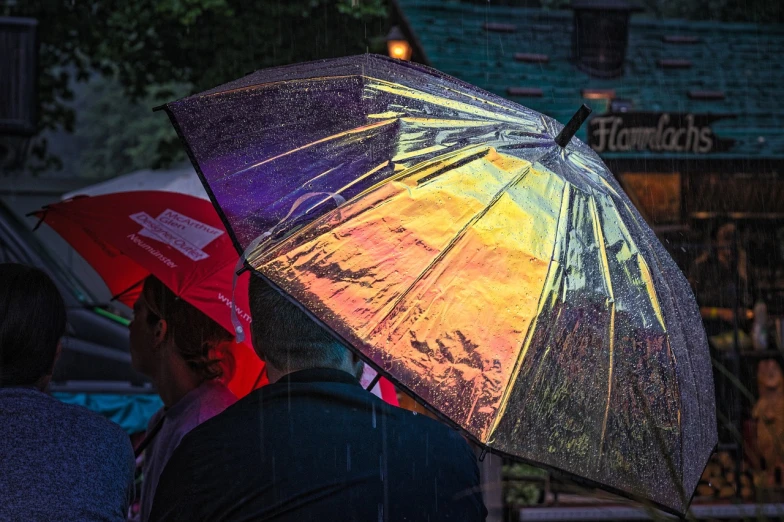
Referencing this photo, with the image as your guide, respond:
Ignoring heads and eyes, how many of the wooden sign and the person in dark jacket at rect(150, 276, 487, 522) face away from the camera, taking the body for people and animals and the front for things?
1

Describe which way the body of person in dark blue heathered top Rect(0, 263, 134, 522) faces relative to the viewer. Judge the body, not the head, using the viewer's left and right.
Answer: facing away from the viewer

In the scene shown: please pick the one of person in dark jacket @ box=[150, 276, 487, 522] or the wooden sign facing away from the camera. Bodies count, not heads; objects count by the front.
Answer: the person in dark jacket

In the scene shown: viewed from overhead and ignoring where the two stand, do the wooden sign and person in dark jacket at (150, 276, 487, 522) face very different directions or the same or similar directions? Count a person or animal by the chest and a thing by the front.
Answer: very different directions

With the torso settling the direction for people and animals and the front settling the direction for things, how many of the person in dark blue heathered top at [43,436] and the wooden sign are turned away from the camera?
1

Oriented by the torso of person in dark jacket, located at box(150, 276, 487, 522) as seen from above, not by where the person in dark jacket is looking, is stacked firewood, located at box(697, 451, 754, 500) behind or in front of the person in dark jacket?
in front

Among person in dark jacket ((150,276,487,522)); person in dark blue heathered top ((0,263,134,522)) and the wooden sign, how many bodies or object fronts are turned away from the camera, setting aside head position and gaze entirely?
2

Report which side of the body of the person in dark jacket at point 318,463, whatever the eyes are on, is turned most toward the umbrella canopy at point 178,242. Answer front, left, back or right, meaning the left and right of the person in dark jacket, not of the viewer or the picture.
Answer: front

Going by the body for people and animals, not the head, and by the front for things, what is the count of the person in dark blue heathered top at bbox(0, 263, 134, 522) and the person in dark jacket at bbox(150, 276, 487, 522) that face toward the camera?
0

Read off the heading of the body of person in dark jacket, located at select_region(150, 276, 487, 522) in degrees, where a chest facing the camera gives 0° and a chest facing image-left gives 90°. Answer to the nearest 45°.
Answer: approximately 180°

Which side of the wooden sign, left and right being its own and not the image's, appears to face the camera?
front
